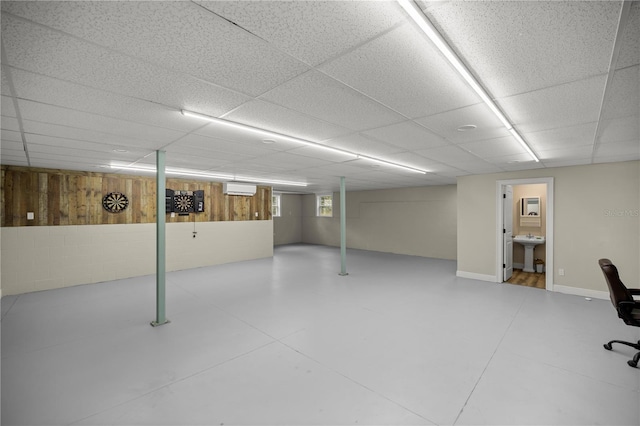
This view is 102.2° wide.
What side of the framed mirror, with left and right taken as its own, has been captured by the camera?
front

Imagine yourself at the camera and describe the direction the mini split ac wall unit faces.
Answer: facing the viewer and to the right of the viewer

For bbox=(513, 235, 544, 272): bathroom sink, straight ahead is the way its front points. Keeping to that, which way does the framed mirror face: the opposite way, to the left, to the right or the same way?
the same way

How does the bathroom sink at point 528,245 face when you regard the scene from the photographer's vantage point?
facing the viewer

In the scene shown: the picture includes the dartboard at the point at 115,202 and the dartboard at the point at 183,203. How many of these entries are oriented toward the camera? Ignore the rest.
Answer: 2

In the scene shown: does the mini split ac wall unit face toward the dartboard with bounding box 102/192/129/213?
no

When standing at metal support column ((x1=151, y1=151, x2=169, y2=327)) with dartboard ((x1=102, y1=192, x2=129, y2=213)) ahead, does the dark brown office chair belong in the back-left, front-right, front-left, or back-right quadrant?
back-right

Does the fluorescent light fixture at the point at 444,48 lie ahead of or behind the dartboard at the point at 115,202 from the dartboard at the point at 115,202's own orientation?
ahead

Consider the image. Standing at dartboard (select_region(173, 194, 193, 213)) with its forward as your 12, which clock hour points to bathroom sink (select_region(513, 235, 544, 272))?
The bathroom sink is roughly at 10 o'clock from the dartboard.

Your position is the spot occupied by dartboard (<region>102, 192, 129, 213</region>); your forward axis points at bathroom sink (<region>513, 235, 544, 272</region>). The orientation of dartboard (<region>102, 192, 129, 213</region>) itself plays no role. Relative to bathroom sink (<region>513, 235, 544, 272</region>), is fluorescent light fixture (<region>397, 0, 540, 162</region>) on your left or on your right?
right

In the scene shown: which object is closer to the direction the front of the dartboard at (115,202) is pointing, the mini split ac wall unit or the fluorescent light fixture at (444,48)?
the fluorescent light fixture

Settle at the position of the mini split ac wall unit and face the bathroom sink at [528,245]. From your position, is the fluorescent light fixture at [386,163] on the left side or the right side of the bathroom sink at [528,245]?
right

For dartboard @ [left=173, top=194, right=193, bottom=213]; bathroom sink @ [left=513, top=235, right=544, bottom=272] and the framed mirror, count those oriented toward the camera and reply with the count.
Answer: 3

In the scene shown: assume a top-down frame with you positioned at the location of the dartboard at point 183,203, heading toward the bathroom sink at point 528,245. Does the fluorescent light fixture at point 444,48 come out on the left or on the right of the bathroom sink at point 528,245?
right

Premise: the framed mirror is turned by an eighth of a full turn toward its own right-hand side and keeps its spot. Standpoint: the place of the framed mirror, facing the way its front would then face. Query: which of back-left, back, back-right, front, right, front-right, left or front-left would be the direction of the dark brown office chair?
front-left

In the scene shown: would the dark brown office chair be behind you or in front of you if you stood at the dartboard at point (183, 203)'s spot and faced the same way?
in front
